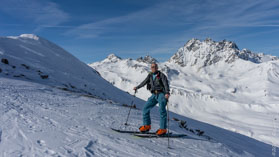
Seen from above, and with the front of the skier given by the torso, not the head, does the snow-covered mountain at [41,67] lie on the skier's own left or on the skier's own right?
on the skier's own right

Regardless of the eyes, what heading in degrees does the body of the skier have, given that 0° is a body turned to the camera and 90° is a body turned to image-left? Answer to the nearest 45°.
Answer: approximately 45°
